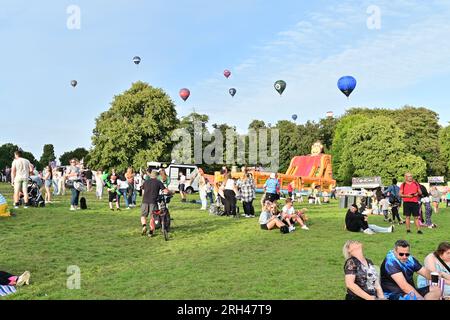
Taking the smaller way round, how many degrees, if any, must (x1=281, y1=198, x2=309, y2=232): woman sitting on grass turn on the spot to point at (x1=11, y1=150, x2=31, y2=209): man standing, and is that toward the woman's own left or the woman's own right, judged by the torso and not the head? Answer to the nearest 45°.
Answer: approximately 135° to the woman's own right

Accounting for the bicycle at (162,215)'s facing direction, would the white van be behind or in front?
in front

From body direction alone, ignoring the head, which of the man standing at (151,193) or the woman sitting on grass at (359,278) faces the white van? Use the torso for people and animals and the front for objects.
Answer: the man standing

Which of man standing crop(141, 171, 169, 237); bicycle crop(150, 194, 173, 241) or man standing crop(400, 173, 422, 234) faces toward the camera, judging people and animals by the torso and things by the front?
man standing crop(400, 173, 422, 234)

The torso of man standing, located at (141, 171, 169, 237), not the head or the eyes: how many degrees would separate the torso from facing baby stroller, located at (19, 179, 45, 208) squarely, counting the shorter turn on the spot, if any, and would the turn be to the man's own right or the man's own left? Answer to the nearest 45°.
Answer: approximately 45° to the man's own left

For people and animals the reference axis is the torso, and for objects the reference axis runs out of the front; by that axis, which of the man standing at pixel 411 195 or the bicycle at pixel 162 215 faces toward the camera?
the man standing

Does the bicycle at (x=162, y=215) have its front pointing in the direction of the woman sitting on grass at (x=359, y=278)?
no

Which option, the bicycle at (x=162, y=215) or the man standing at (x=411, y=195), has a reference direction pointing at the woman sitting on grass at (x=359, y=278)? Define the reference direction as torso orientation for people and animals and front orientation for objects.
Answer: the man standing

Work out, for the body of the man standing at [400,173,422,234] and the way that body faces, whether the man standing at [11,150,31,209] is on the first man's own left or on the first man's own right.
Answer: on the first man's own right

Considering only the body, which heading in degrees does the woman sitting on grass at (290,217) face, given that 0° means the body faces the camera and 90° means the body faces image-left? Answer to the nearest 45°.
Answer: approximately 315°

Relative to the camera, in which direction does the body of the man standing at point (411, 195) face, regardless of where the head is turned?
toward the camera

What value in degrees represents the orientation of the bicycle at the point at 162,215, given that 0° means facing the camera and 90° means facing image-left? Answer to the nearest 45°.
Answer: approximately 225°

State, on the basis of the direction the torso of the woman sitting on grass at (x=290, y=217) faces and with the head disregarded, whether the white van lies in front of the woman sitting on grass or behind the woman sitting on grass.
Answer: behind

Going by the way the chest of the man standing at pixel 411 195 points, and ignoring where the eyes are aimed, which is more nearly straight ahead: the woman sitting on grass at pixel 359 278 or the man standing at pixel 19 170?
the woman sitting on grass

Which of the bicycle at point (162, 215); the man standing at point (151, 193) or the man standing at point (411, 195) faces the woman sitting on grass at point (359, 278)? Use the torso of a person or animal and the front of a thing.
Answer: the man standing at point (411, 195)

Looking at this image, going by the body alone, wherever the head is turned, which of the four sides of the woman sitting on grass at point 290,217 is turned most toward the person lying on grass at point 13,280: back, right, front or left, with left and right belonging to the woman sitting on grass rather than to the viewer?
right

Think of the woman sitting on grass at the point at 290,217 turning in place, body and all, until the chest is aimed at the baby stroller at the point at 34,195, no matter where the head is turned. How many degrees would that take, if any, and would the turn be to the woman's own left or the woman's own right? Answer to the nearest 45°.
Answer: approximately 135° to the woman's own right

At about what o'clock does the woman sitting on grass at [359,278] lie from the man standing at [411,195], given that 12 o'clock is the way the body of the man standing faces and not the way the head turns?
The woman sitting on grass is roughly at 12 o'clock from the man standing.

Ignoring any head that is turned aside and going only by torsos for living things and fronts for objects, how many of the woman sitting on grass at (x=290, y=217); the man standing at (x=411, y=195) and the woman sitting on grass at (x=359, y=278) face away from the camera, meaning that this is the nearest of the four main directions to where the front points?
0

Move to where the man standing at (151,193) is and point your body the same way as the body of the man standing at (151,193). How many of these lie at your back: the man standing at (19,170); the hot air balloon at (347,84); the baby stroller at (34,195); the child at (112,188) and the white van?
0
